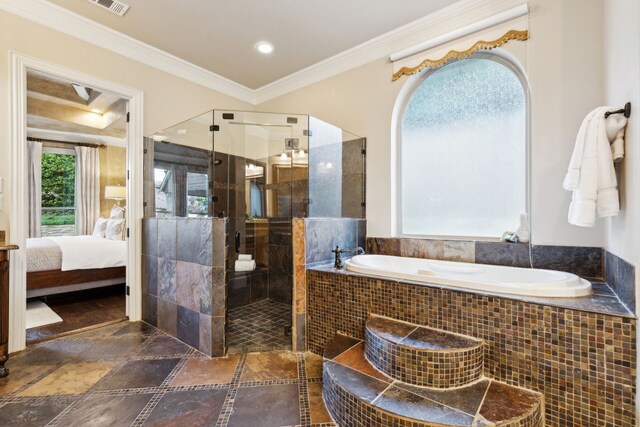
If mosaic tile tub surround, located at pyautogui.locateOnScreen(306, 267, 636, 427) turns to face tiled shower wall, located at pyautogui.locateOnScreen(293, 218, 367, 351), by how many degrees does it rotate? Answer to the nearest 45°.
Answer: approximately 45° to its right

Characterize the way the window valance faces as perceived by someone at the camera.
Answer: facing the viewer and to the left of the viewer

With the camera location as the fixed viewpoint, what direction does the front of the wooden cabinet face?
facing to the right of the viewer

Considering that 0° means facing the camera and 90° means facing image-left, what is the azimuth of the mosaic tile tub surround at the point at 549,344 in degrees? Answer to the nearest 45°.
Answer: approximately 45°

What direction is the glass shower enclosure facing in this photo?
toward the camera

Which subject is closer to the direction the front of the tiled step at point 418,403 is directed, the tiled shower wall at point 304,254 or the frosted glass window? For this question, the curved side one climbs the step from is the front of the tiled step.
the tiled shower wall

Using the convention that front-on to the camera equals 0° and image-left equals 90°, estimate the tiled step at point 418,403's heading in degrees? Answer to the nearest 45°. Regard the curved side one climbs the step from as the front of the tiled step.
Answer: approximately 45°

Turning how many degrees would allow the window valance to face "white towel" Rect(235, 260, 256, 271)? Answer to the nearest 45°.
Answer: approximately 45° to its right

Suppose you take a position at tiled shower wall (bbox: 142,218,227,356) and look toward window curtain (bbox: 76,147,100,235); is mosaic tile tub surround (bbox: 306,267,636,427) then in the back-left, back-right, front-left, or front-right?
back-right

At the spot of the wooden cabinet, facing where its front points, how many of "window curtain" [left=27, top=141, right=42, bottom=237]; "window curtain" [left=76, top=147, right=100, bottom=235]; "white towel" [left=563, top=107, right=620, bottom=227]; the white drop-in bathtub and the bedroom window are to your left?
3

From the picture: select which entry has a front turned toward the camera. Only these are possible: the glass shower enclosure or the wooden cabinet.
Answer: the glass shower enclosure
